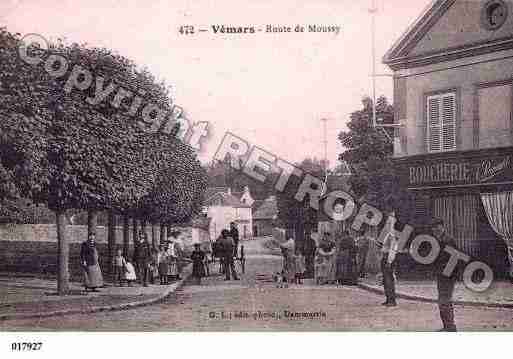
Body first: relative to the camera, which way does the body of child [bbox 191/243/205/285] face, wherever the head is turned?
toward the camera

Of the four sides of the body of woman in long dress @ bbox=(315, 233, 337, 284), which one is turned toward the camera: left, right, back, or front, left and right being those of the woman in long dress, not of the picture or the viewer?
front

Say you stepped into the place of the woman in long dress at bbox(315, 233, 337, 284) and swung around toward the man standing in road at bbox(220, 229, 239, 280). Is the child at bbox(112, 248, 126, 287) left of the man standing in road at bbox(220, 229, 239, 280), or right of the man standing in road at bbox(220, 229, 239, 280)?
left

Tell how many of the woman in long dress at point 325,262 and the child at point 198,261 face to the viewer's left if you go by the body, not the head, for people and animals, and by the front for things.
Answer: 0

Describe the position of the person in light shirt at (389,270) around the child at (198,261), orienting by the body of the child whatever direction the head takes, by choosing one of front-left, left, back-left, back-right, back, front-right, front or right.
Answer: front-left

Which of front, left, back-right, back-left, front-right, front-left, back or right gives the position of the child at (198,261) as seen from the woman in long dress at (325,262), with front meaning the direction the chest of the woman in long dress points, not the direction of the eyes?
right
